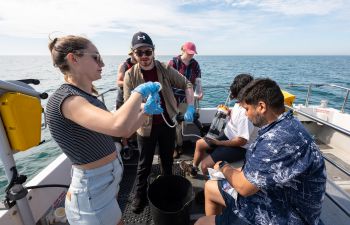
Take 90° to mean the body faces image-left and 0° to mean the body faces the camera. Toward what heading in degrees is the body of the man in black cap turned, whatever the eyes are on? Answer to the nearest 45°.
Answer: approximately 0°

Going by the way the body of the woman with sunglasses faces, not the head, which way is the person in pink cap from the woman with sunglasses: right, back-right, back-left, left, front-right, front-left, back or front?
front-left

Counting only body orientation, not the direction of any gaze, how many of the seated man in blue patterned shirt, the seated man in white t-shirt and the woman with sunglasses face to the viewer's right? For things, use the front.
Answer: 1

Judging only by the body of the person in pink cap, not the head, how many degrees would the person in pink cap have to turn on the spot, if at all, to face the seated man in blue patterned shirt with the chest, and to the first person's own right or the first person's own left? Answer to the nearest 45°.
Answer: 0° — they already face them

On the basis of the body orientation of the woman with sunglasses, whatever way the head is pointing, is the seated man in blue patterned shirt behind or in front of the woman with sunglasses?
in front

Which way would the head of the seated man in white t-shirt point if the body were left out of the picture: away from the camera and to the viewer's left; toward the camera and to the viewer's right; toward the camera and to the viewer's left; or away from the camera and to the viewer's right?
away from the camera and to the viewer's left

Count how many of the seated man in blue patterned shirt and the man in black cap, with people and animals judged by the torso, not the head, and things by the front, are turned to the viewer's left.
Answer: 1

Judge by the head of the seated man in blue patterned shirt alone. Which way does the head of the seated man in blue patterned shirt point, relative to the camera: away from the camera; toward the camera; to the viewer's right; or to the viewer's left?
to the viewer's left

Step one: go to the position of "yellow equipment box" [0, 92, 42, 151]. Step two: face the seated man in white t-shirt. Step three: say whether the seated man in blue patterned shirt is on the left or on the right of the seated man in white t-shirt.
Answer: right

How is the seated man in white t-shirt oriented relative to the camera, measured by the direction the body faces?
to the viewer's left

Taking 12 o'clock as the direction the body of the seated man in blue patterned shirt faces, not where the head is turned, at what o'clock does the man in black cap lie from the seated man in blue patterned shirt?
The man in black cap is roughly at 1 o'clock from the seated man in blue patterned shirt.

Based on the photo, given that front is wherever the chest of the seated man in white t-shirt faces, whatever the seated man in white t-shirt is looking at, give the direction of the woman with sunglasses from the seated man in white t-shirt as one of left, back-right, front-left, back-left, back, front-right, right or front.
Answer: front-left

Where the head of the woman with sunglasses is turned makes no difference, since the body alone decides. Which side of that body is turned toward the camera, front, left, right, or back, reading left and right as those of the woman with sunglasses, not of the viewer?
right

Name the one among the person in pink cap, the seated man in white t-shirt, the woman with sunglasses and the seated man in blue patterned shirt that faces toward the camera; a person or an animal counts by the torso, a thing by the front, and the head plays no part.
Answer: the person in pink cap

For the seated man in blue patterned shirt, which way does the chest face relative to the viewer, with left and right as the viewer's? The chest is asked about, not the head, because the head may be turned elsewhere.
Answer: facing to the left of the viewer
